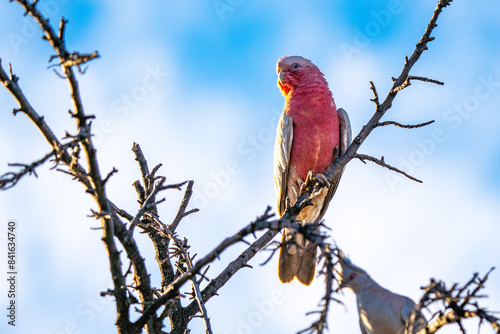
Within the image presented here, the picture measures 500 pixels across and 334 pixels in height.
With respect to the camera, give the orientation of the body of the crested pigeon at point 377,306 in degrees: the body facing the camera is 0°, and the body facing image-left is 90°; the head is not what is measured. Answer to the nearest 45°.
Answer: approximately 45°
